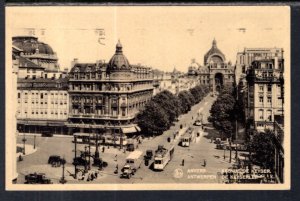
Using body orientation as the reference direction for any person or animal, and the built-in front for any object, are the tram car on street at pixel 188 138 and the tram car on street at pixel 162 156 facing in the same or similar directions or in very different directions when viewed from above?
same or similar directions

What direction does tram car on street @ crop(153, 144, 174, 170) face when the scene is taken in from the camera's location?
facing the viewer and to the left of the viewer

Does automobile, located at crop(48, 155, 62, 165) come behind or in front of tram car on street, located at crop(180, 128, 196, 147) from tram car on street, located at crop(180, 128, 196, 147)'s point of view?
in front

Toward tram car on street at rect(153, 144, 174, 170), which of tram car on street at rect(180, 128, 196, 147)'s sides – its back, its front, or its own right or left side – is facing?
front

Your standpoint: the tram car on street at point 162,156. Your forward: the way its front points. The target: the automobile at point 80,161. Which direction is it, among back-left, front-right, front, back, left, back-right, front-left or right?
front-right

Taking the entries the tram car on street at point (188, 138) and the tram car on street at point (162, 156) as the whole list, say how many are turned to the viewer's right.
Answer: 0
